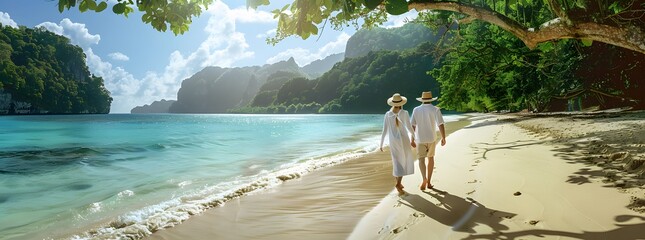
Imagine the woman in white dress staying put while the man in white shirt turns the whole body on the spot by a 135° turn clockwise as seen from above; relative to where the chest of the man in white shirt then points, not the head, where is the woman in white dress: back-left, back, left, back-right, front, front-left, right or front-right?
right

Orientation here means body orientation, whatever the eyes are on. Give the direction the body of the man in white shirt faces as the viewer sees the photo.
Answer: away from the camera
